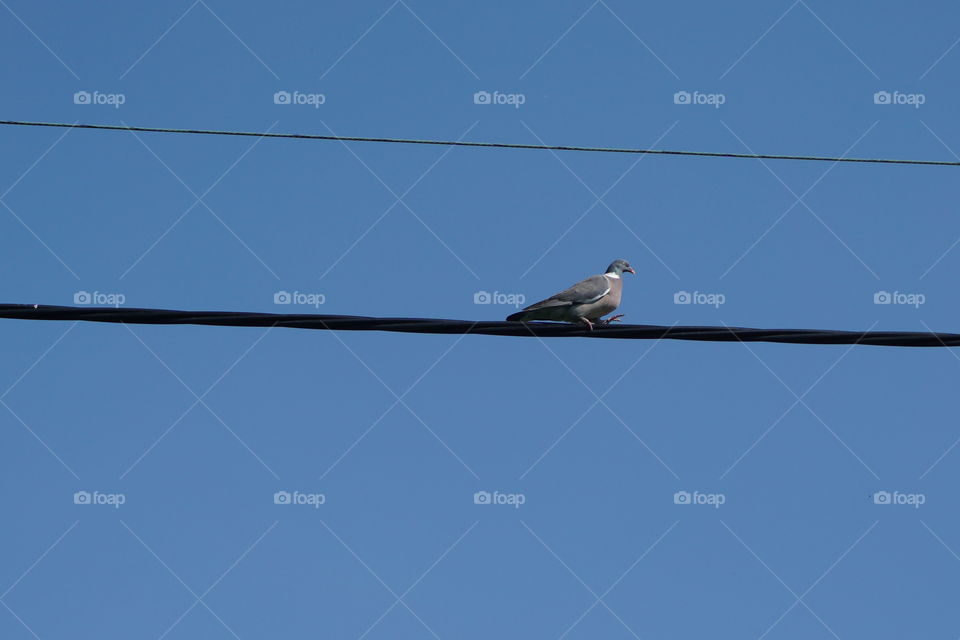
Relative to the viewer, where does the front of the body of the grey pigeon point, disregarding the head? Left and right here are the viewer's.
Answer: facing to the right of the viewer
